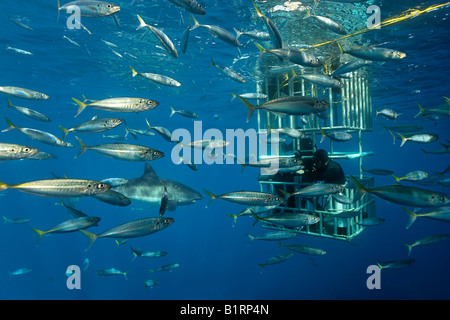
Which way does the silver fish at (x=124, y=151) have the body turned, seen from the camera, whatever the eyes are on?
to the viewer's right

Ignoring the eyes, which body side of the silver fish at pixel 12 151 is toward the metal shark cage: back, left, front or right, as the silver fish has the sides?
front

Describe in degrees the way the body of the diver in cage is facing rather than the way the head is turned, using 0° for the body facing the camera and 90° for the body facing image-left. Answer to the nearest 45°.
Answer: approximately 45°

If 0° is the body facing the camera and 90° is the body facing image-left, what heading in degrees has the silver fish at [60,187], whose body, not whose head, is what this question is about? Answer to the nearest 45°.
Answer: approximately 270°

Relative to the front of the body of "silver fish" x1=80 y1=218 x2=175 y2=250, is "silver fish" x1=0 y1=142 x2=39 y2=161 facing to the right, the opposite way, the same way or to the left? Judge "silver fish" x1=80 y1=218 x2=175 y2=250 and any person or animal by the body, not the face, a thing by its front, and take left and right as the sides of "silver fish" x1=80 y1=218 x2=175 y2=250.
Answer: the same way

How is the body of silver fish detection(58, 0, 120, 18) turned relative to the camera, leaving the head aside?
to the viewer's right

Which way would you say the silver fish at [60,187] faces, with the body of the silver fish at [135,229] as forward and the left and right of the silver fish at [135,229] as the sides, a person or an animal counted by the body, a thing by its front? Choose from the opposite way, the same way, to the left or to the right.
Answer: the same way

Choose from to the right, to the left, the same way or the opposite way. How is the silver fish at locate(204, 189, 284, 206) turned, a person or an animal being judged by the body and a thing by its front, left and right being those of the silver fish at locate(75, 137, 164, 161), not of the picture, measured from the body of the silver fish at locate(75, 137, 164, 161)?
the same way

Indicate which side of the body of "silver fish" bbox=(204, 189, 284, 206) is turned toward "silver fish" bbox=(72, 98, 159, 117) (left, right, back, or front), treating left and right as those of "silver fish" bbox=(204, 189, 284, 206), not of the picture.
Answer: back

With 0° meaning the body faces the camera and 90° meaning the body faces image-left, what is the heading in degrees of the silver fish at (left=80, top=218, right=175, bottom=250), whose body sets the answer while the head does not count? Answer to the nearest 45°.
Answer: approximately 270°

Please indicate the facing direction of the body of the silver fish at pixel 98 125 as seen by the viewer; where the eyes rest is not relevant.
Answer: to the viewer's right

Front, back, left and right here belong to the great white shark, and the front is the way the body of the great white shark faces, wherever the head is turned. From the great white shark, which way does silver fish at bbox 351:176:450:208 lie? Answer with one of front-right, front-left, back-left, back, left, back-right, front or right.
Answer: front-right

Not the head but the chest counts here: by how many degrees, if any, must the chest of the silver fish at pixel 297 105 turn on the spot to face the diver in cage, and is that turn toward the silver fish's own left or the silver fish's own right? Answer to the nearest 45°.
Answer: approximately 90° to the silver fish's own left

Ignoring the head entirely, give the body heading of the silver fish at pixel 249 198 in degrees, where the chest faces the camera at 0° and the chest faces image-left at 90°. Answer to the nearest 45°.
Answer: approximately 270°

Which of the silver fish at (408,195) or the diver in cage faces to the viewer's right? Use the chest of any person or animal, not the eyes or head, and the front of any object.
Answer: the silver fish
